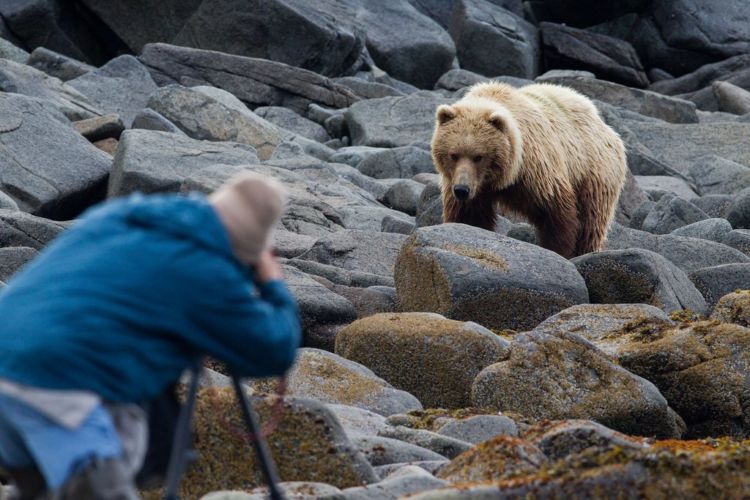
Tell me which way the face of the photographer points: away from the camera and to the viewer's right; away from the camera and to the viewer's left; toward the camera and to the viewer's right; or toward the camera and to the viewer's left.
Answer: away from the camera and to the viewer's right

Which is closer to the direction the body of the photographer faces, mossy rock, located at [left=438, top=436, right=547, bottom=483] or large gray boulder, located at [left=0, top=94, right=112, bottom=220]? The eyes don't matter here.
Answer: the mossy rock

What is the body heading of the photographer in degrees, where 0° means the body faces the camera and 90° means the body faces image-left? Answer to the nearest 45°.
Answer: approximately 225°

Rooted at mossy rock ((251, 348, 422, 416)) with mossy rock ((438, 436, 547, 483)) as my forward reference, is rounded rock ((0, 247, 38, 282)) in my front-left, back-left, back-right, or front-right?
back-right

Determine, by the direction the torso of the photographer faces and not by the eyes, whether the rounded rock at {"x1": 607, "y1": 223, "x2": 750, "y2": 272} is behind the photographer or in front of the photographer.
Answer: in front

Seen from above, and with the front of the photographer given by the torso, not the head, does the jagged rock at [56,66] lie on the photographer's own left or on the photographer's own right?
on the photographer's own left

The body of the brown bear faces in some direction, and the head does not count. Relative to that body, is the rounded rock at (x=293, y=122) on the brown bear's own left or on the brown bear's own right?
on the brown bear's own right

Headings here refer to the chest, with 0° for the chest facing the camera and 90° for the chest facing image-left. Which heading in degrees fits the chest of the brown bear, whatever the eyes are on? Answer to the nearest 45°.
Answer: approximately 45°

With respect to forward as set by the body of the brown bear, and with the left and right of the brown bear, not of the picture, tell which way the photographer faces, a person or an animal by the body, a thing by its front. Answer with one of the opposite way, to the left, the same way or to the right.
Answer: the opposite way

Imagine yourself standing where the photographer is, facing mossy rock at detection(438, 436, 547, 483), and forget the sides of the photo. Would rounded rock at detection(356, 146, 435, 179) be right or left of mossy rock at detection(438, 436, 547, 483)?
left

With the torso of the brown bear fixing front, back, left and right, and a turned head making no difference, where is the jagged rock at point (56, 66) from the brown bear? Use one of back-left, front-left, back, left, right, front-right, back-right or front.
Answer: right

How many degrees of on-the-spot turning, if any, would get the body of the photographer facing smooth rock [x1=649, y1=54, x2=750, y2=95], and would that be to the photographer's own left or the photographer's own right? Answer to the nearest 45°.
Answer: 0° — they already face it
